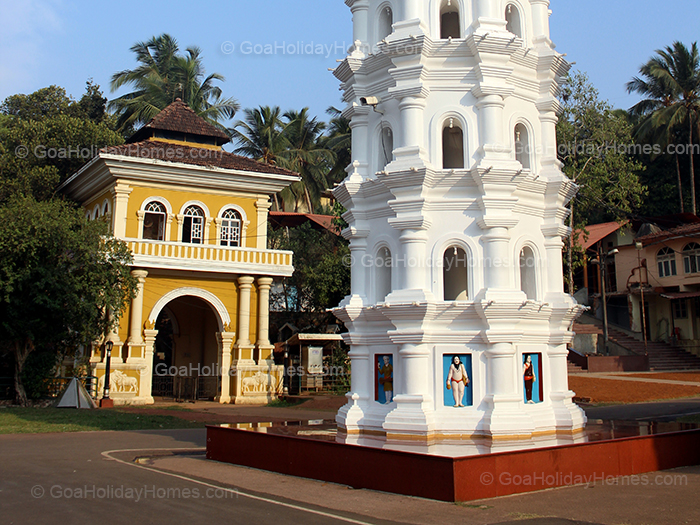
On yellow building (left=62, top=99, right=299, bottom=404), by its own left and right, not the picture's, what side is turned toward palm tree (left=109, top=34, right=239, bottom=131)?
back

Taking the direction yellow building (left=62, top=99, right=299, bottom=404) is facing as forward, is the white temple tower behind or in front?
in front

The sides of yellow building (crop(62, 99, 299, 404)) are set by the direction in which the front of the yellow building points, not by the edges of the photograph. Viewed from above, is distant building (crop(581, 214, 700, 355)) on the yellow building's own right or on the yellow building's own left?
on the yellow building's own left

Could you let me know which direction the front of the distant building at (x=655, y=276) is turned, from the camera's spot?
facing the viewer and to the left of the viewer

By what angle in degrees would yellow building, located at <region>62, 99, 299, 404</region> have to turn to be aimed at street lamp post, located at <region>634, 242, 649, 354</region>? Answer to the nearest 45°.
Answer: approximately 90° to its left

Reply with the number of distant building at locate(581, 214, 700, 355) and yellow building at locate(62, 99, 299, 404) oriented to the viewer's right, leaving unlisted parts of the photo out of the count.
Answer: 0

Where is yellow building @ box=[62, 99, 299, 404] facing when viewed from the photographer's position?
facing the viewer

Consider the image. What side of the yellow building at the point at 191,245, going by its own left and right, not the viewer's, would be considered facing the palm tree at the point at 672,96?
left

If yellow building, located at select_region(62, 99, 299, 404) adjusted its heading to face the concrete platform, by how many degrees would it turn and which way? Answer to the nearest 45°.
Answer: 0° — it already faces it
